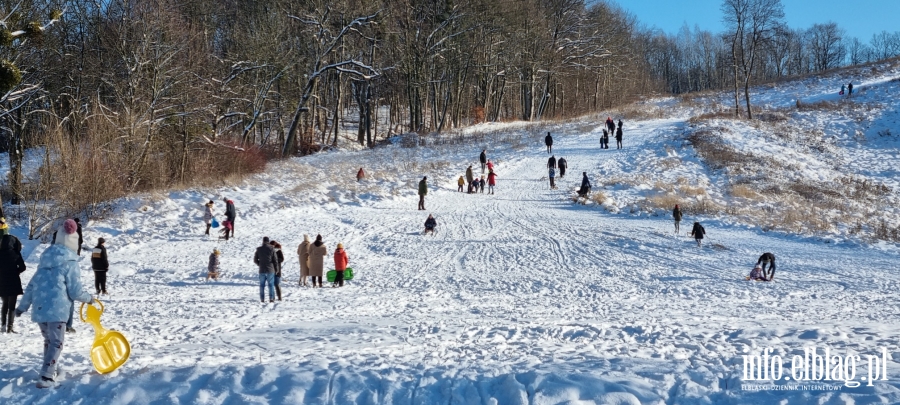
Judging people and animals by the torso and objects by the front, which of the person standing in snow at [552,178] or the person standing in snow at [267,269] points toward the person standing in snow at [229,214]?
the person standing in snow at [267,269]

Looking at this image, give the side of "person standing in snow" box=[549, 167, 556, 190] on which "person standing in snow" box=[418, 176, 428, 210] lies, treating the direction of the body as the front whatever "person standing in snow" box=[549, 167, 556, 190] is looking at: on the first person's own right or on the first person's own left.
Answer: on the first person's own left

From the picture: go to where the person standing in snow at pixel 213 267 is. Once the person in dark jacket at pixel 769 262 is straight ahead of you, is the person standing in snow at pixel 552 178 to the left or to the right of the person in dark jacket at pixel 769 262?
left

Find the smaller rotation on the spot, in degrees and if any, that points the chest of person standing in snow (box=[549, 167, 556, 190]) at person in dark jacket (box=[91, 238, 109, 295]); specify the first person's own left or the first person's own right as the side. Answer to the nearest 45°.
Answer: approximately 135° to the first person's own left

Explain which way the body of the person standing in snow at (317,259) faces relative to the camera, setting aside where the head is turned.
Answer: away from the camera

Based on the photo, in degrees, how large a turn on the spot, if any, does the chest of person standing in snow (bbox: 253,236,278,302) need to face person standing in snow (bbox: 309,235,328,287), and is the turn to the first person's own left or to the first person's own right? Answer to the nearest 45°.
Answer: approximately 45° to the first person's own right

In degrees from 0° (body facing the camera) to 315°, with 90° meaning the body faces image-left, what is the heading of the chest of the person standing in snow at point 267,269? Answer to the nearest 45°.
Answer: approximately 180°

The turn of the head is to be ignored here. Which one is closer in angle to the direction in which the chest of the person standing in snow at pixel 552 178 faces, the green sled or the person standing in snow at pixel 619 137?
the person standing in snow

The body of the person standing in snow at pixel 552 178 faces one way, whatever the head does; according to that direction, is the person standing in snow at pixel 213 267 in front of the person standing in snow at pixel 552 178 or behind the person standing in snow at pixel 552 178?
behind

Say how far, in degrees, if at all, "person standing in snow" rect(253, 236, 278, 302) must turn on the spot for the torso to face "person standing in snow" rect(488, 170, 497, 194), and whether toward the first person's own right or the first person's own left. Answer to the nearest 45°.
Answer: approximately 45° to the first person's own right

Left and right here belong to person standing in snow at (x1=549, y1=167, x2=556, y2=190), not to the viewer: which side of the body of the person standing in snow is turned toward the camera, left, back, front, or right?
back
